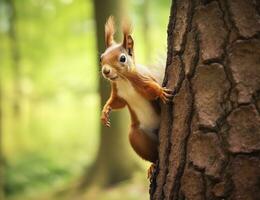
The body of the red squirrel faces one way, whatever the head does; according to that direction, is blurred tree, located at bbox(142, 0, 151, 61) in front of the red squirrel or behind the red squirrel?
behind

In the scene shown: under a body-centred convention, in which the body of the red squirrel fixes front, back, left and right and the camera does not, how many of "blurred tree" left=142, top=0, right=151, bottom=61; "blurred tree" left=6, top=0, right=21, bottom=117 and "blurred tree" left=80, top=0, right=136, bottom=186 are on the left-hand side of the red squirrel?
0

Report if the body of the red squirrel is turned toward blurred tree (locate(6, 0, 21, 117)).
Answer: no

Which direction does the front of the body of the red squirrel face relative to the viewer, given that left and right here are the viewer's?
facing the viewer and to the left of the viewer

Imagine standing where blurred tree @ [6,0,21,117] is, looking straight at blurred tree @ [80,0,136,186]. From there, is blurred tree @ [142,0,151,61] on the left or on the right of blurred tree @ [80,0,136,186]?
left

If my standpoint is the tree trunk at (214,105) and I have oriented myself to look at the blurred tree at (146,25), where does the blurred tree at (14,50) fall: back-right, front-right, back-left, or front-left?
front-left

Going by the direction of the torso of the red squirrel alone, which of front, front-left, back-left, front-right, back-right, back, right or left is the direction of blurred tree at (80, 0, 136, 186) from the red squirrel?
back-right
